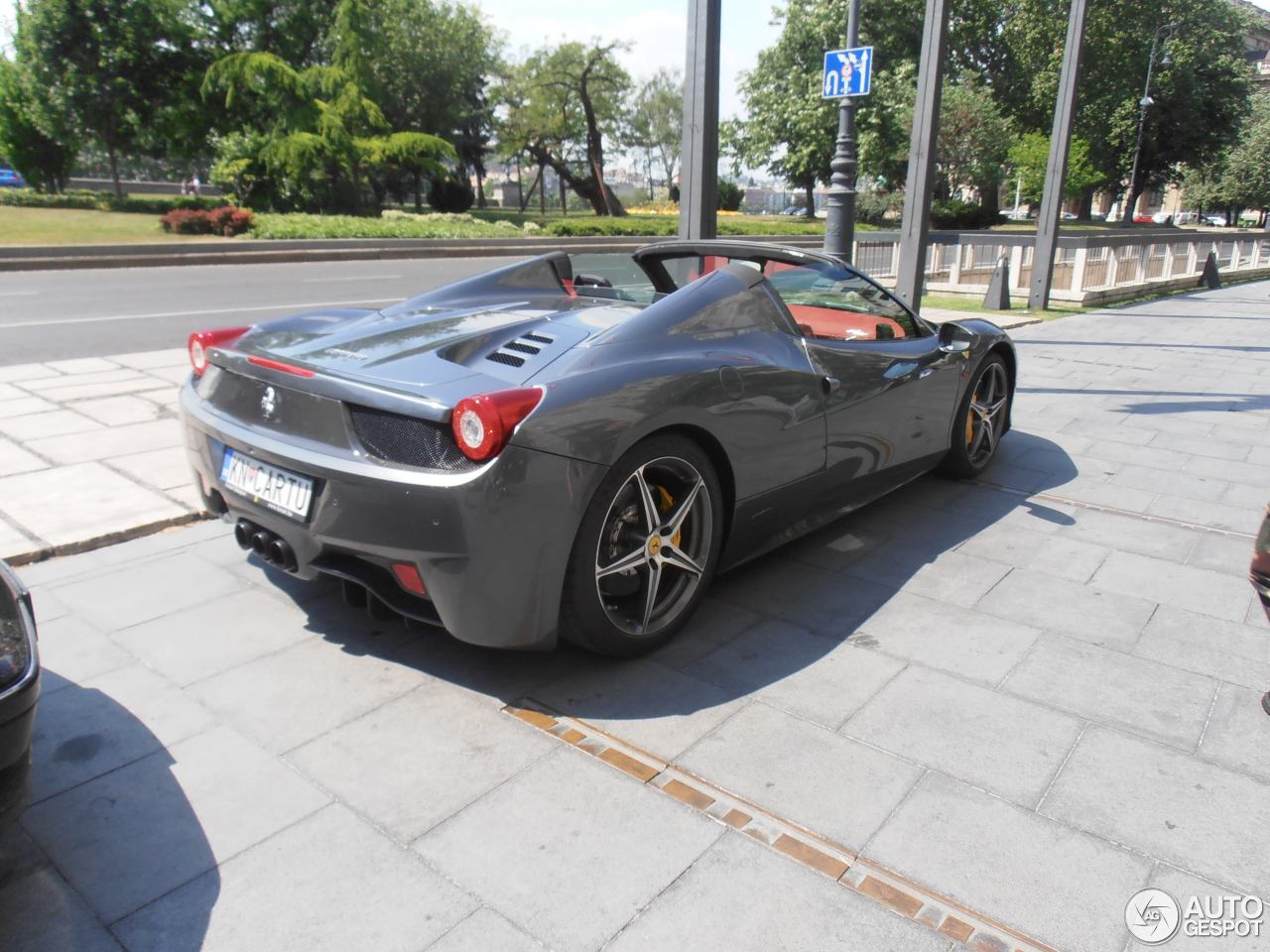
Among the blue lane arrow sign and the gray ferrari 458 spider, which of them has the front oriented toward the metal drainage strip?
the blue lane arrow sign

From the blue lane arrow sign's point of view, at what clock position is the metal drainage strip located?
The metal drainage strip is roughly at 12 o'clock from the blue lane arrow sign.

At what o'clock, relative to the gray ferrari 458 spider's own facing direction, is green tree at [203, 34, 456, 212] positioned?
The green tree is roughly at 10 o'clock from the gray ferrari 458 spider.

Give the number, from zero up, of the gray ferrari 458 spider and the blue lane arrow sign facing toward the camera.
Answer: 1

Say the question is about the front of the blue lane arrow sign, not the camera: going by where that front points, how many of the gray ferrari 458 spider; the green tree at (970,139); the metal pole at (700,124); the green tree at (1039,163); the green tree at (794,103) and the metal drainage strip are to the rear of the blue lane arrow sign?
3

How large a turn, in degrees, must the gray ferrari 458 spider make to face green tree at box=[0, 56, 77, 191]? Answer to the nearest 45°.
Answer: approximately 90° to its left

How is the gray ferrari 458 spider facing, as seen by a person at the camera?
facing away from the viewer and to the right of the viewer

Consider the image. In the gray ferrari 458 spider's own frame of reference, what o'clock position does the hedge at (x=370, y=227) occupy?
The hedge is roughly at 10 o'clock from the gray ferrari 458 spider.

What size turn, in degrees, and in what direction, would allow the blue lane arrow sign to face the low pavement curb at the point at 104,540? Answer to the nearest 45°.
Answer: approximately 45° to its right

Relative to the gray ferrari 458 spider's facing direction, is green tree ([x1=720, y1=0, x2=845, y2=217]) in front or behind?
in front

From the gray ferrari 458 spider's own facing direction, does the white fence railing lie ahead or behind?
ahead

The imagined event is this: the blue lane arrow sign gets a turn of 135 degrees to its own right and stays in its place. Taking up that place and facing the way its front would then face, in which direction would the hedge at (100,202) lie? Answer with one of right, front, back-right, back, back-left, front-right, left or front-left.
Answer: front

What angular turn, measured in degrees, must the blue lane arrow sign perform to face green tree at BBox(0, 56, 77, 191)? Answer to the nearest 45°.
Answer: approximately 135° to its right

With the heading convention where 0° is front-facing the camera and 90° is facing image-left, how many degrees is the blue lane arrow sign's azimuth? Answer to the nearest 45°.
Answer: approximately 0°
